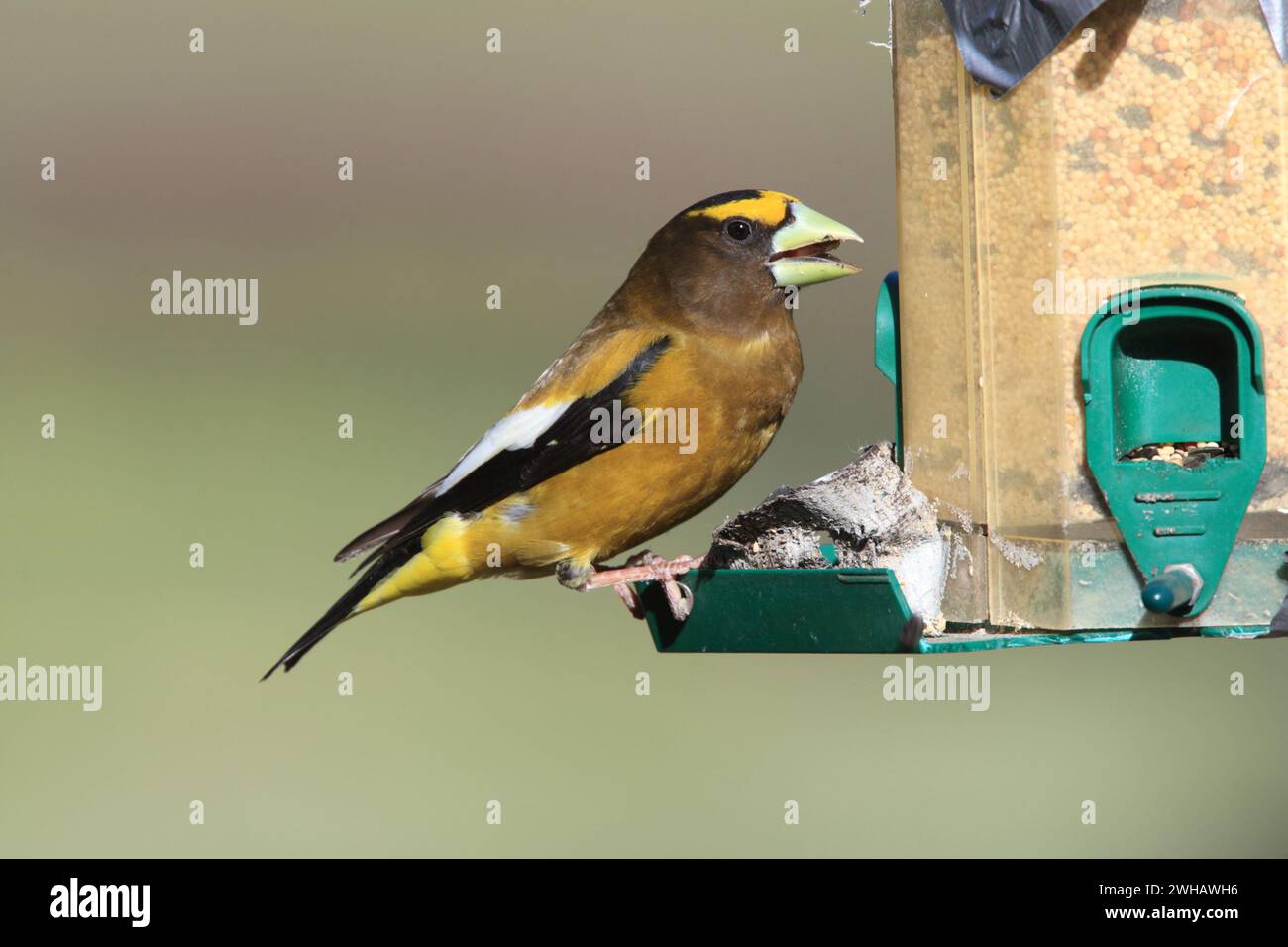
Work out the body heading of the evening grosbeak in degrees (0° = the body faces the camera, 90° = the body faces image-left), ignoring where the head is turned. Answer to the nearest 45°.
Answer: approximately 270°
